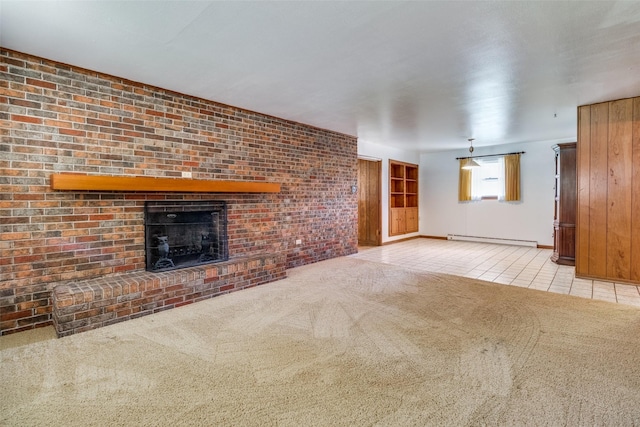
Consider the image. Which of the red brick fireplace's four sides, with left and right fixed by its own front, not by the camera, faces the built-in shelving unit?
left

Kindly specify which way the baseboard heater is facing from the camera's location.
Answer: facing the viewer

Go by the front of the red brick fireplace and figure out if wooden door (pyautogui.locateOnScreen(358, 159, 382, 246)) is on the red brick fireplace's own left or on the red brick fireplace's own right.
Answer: on the red brick fireplace's own left

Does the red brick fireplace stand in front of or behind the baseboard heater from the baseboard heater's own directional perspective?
in front

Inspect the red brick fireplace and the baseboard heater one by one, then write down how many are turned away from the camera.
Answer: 0

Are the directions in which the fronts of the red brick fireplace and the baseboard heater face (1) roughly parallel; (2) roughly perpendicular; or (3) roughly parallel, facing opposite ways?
roughly perpendicular

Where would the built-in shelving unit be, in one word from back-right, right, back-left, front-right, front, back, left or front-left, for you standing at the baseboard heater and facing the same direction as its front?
right

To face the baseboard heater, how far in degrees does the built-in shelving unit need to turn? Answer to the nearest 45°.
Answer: approximately 45° to its left

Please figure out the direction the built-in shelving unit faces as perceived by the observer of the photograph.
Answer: facing the viewer and to the right of the viewer

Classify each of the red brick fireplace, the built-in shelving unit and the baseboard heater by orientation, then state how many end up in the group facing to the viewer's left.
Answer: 0

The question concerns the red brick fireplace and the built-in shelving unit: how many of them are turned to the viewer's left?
0

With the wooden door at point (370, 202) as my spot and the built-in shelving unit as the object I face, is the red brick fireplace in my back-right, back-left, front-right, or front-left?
back-right

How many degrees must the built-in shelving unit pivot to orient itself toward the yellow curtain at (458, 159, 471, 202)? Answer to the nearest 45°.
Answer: approximately 45° to its left

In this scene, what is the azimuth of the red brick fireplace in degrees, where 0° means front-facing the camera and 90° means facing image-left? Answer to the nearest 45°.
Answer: approximately 315°
